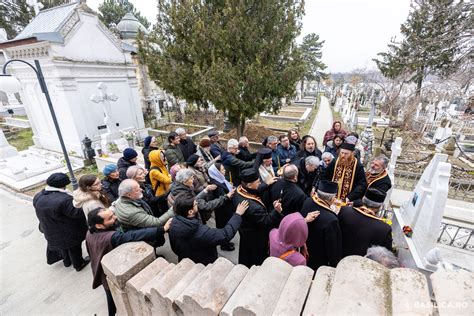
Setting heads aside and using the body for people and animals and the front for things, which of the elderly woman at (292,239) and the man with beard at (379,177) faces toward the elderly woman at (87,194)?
the man with beard

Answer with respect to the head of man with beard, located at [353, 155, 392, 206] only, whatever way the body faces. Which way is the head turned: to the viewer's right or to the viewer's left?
to the viewer's left

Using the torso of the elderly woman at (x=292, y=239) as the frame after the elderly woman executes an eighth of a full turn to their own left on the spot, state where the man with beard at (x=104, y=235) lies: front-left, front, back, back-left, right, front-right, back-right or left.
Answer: left

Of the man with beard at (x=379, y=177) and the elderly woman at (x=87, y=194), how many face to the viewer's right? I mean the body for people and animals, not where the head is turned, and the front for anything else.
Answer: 1

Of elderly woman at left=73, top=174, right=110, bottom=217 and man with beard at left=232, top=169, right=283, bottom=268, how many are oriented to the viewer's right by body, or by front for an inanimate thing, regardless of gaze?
2

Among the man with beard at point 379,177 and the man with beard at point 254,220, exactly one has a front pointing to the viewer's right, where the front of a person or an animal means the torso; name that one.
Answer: the man with beard at point 254,220

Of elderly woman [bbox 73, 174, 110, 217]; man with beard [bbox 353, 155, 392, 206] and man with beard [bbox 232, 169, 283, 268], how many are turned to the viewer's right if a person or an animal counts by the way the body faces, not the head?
2

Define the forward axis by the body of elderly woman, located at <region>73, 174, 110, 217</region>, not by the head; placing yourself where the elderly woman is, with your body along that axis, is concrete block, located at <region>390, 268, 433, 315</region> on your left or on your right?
on your right

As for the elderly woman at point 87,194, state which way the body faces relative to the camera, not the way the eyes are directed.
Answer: to the viewer's right

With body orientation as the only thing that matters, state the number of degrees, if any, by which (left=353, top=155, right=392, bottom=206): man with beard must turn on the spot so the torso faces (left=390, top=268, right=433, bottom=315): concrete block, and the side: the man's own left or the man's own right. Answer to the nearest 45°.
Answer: approximately 45° to the man's own left

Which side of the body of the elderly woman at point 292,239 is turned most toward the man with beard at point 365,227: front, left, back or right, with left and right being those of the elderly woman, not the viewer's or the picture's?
front

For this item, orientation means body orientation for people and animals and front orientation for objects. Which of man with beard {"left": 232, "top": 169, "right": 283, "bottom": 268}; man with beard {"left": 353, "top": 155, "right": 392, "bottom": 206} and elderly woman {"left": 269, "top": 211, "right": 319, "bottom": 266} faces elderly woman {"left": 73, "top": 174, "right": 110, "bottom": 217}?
man with beard {"left": 353, "top": 155, "right": 392, "bottom": 206}

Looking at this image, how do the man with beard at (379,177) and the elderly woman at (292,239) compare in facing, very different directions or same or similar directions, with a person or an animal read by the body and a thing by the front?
very different directions

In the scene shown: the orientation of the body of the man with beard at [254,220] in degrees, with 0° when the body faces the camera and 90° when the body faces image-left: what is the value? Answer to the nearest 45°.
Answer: approximately 270°

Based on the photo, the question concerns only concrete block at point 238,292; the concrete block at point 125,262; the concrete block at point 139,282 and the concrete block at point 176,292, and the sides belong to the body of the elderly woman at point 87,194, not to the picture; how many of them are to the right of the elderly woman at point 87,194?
4

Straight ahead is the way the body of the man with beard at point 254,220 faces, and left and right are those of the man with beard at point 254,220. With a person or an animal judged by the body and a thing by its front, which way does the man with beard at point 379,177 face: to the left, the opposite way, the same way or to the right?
the opposite way

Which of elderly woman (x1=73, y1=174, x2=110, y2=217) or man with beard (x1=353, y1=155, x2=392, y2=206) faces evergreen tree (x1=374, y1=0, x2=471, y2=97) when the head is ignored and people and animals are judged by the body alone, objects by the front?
the elderly woman
